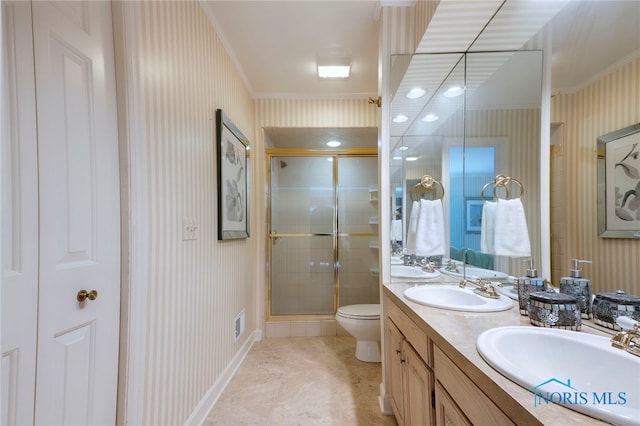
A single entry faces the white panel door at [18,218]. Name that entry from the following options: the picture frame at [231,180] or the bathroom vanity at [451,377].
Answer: the bathroom vanity

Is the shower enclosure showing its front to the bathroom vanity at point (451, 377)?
yes

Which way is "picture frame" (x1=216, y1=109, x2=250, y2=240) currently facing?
to the viewer's right
